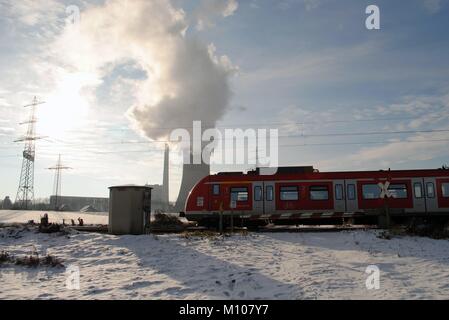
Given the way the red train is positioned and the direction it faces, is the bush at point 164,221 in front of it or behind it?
in front

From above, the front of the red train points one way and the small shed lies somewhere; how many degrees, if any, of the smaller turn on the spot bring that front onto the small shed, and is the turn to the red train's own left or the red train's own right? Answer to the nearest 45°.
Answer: approximately 45° to the red train's own left

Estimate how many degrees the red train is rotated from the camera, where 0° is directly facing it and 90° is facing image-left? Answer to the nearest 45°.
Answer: approximately 90°

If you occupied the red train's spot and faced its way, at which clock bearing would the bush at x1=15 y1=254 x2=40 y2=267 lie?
The bush is roughly at 10 o'clock from the red train.
